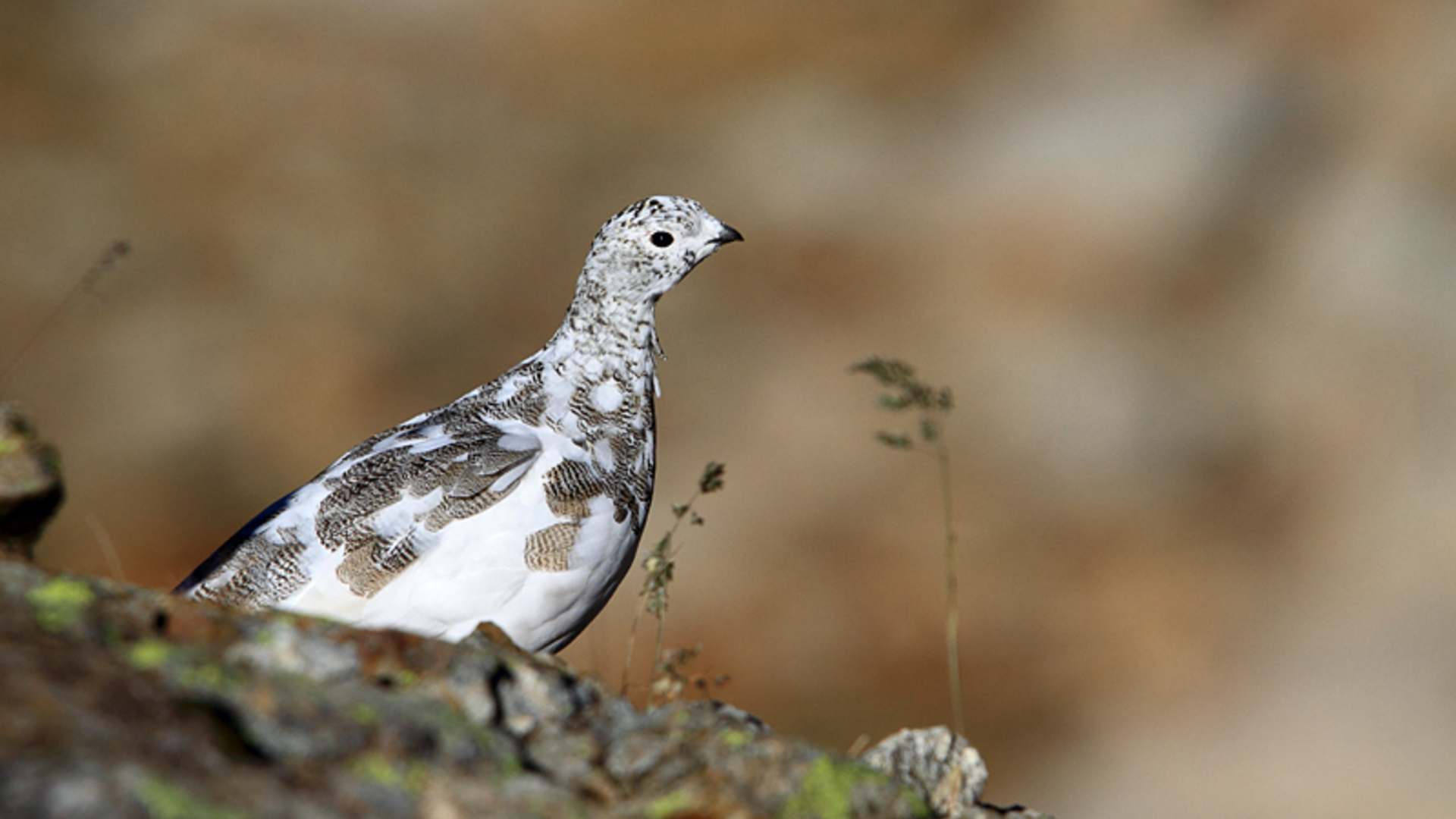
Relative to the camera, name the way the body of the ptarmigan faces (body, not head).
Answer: to the viewer's right

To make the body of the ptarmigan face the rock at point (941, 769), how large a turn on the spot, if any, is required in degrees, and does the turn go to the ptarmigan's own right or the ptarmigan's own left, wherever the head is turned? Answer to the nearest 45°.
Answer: approximately 45° to the ptarmigan's own right

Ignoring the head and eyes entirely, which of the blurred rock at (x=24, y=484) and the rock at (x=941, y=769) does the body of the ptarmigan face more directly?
the rock

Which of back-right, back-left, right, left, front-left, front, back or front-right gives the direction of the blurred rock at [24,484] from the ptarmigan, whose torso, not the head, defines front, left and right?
back-right
